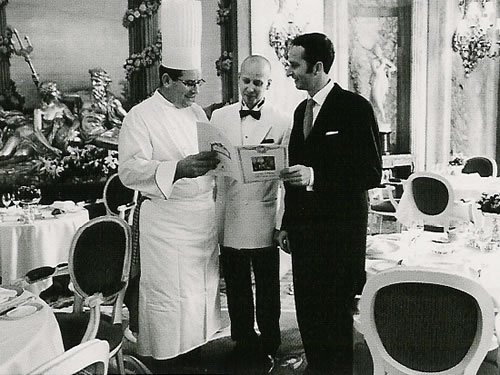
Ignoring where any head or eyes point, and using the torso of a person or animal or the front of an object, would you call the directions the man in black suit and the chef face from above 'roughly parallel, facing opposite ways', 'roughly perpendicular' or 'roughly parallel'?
roughly perpendicular

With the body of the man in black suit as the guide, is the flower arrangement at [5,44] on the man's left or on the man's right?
on the man's right

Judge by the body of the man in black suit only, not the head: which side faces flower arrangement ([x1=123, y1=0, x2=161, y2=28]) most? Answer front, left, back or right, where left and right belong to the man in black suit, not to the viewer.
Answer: right

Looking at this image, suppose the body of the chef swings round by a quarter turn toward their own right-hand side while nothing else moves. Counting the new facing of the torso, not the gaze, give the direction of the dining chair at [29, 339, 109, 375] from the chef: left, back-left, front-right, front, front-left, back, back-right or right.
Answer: front-left

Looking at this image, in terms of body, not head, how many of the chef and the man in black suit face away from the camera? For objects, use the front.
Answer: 0

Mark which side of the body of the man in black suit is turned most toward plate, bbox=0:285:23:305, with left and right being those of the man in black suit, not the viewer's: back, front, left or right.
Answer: front

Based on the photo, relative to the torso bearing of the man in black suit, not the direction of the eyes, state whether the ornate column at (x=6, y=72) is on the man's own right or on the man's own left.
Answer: on the man's own right

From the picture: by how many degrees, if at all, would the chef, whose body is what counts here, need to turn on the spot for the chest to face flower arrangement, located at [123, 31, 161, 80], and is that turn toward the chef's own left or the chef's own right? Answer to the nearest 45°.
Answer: approximately 135° to the chef's own left

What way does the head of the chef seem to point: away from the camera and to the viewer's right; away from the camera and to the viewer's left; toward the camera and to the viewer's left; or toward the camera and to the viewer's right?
toward the camera and to the viewer's right

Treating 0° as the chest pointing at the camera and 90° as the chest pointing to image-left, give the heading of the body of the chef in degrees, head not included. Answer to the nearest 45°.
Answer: approximately 315°

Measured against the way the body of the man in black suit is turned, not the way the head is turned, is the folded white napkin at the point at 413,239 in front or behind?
behind

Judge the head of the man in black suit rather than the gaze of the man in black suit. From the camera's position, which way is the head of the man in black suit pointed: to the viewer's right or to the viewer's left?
to the viewer's left

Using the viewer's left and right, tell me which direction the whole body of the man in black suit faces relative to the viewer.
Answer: facing the viewer and to the left of the viewer

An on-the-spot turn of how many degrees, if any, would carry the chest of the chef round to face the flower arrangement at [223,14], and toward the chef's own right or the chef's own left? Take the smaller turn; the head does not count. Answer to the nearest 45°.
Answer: approximately 135° to the chef's own left
